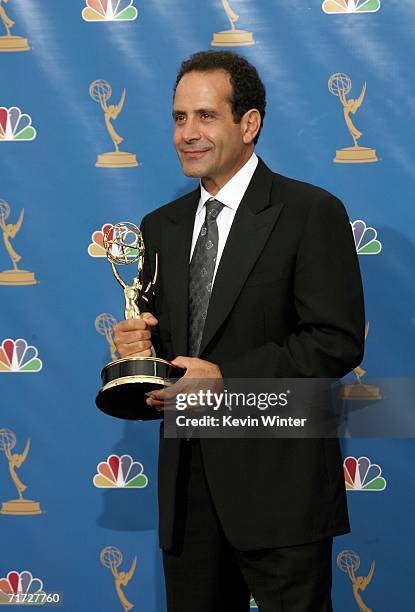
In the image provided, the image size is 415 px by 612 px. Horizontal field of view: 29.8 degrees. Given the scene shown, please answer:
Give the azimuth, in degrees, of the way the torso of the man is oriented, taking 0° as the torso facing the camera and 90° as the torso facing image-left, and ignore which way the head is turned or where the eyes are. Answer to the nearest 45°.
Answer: approximately 45°
